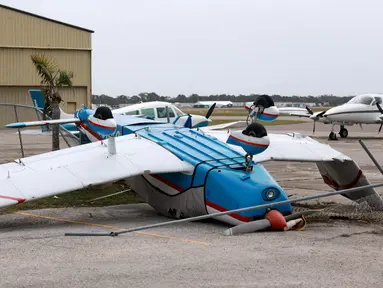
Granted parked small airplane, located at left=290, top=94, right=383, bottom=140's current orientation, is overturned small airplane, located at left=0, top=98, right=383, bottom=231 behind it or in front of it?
in front

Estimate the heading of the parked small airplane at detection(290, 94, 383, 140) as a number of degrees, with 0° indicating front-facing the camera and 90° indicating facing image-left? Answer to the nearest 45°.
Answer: approximately 45°
